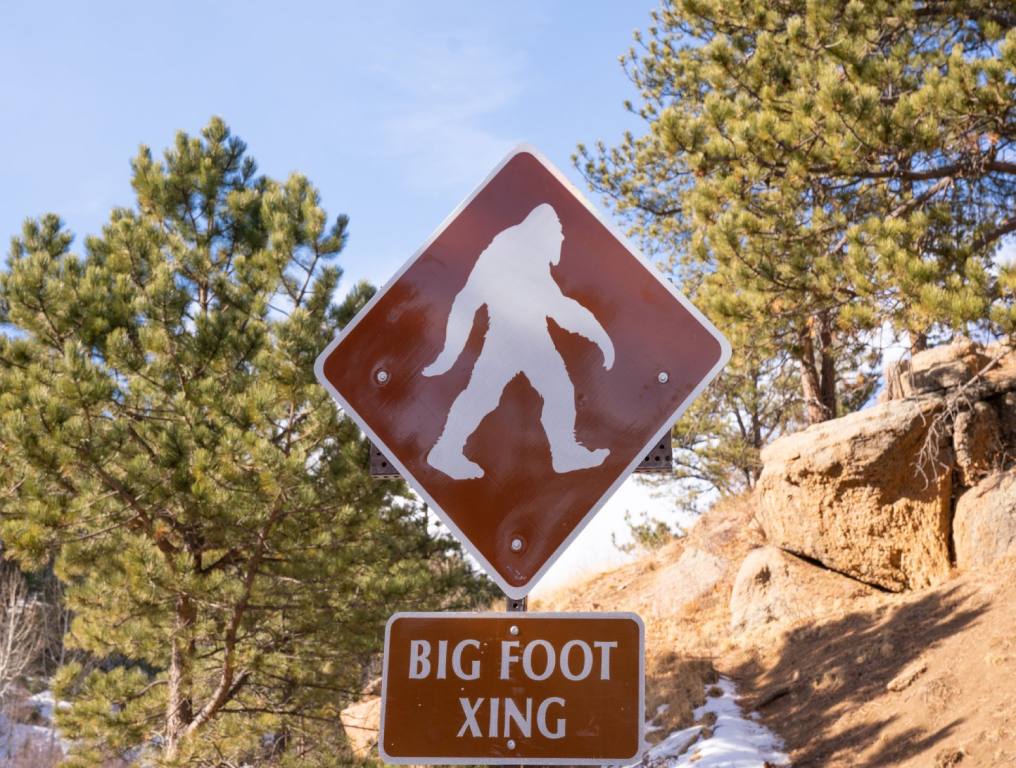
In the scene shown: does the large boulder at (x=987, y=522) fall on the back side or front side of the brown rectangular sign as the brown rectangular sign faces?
on the back side

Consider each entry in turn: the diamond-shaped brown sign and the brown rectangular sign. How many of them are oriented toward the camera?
2

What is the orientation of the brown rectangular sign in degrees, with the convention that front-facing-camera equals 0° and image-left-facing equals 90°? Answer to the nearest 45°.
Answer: approximately 0°

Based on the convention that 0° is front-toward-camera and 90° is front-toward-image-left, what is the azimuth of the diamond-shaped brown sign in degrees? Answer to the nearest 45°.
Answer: approximately 0°

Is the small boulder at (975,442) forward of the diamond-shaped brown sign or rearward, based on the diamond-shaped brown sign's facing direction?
rearward
